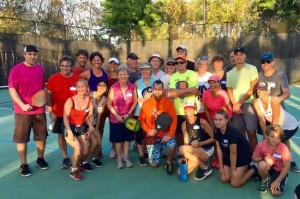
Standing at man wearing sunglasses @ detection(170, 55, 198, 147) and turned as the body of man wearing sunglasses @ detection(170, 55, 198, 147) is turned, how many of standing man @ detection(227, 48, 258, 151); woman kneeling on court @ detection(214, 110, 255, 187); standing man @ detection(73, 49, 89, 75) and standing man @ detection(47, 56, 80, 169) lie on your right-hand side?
2

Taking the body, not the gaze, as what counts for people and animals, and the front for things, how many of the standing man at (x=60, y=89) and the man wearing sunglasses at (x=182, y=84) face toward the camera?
2

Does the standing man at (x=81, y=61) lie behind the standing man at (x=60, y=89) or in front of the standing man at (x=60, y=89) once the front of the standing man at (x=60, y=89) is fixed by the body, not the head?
behind

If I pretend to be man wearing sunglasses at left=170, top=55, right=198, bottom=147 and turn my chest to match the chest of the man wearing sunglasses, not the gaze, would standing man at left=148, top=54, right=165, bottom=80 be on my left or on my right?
on my right

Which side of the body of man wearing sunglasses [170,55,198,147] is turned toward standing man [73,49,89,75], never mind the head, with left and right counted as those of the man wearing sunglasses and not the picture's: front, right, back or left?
right

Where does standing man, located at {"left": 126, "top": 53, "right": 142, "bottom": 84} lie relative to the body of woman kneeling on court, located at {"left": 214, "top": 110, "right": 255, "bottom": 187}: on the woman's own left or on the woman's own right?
on the woman's own right

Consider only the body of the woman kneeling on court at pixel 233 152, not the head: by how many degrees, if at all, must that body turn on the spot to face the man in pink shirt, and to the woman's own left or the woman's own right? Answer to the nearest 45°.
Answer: approximately 45° to the woman's own right

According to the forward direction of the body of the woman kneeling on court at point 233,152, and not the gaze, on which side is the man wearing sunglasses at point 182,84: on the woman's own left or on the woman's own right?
on the woman's own right

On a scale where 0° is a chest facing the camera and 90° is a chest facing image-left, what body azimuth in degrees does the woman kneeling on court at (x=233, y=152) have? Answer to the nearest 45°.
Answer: approximately 45°

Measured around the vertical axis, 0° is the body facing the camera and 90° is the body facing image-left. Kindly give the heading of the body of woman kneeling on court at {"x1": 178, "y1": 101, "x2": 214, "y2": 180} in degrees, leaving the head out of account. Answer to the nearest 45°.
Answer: approximately 45°

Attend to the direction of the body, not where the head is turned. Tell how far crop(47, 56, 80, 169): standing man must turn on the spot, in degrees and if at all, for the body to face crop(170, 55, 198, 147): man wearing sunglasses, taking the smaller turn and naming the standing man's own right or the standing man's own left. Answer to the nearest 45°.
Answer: approximately 90° to the standing man's own left
